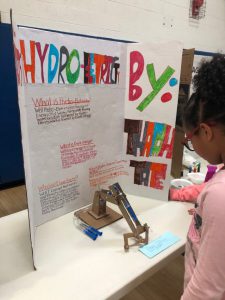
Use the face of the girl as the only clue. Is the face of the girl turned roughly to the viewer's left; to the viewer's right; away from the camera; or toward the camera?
to the viewer's left

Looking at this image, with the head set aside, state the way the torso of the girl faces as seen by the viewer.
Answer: to the viewer's left

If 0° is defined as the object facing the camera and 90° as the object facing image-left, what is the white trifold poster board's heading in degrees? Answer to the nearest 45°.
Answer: approximately 315°

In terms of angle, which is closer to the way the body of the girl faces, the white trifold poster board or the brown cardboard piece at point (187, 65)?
the white trifold poster board

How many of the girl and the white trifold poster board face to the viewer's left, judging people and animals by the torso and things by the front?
1

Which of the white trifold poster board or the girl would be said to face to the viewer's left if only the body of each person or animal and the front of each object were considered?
the girl

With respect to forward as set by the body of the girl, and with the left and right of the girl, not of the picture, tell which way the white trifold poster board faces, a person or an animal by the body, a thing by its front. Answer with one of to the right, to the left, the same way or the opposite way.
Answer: the opposite way
